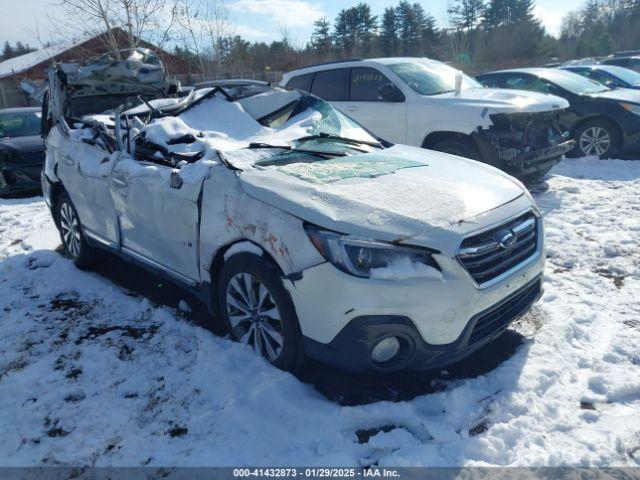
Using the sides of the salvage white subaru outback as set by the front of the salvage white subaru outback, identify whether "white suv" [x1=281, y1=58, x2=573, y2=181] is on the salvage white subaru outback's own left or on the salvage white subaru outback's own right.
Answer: on the salvage white subaru outback's own left

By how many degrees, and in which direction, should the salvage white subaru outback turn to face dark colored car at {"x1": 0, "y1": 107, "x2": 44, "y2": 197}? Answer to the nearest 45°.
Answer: approximately 180°

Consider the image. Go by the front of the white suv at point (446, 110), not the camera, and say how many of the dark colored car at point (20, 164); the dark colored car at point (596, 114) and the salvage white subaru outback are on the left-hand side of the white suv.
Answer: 1

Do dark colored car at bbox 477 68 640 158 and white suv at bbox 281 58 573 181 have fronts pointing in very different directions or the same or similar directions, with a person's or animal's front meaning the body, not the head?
same or similar directions

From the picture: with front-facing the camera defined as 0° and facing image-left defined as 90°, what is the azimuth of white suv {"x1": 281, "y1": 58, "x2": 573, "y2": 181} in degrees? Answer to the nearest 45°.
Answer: approximately 315°

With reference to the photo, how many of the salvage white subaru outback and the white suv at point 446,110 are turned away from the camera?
0

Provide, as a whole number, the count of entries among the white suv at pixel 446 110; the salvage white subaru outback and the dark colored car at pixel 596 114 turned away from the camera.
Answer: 0

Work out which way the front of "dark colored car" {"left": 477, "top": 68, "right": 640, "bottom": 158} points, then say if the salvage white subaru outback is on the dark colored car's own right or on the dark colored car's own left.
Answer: on the dark colored car's own right

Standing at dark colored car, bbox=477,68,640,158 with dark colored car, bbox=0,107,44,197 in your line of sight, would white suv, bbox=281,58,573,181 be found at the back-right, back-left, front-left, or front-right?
front-left

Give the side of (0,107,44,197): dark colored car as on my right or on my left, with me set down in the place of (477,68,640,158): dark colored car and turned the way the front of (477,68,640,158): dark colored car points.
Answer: on my right

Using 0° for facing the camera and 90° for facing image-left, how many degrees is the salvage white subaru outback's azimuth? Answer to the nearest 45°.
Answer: approximately 315°

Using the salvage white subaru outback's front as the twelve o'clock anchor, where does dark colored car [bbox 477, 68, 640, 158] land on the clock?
The dark colored car is roughly at 9 o'clock from the salvage white subaru outback.

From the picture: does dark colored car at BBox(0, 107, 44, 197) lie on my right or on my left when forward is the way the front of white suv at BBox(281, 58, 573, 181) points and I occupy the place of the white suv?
on my right

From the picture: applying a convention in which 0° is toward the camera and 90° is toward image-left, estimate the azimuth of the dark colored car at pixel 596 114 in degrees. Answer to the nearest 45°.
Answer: approximately 315°
